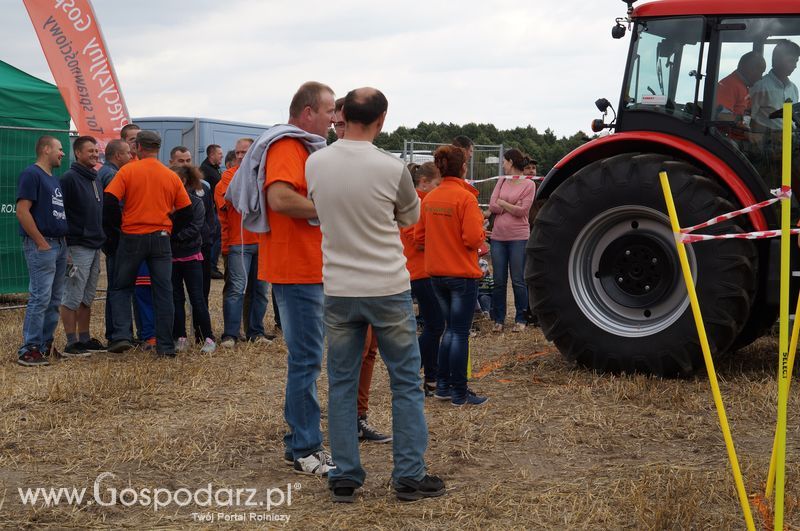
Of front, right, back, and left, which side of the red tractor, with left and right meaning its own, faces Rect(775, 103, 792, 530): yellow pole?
right

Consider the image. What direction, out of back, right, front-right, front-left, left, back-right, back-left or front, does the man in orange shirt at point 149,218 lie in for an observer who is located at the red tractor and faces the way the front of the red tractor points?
back

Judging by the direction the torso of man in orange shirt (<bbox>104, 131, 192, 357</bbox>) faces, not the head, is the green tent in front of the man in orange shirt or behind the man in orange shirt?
in front

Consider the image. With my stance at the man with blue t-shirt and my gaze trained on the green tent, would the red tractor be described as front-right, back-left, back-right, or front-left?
back-right

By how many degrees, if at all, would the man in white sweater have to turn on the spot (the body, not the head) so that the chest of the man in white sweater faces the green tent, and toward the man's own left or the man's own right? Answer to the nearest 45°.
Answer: approximately 90° to the man's own left

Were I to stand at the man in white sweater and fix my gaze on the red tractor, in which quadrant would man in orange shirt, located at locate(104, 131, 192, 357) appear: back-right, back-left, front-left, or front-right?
front-left

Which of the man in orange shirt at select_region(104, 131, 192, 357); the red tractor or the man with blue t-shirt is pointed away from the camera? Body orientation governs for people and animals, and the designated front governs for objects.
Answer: the man in orange shirt

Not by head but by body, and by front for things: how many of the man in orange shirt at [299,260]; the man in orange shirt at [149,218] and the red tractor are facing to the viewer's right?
2

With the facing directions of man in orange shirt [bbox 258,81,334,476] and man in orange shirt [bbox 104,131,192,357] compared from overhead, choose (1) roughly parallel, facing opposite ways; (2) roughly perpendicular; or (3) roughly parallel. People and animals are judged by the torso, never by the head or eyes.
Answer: roughly perpendicular

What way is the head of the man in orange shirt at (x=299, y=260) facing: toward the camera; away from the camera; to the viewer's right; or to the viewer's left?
to the viewer's right

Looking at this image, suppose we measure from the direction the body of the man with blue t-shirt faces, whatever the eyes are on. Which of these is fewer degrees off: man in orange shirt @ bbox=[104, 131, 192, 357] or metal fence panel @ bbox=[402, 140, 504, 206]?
the man in orange shirt

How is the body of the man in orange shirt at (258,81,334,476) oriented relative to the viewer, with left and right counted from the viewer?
facing to the right of the viewer

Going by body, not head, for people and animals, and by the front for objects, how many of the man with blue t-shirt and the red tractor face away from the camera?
0

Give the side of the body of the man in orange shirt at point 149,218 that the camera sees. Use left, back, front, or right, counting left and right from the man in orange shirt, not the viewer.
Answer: back

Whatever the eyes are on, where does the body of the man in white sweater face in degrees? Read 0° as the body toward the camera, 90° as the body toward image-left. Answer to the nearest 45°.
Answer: approximately 225°

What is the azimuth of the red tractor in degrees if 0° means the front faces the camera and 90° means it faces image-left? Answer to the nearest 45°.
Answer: approximately 270°

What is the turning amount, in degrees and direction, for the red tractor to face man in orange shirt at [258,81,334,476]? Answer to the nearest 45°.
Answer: approximately 135° to its right
